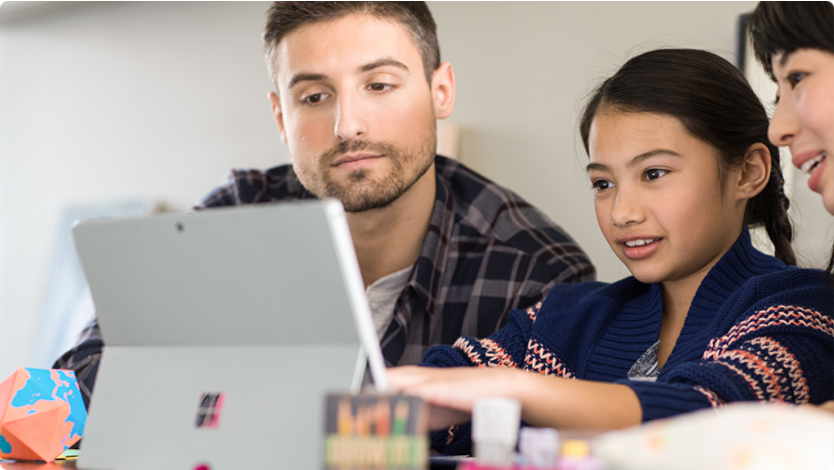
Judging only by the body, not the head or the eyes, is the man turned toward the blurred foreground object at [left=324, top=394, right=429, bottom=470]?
yes

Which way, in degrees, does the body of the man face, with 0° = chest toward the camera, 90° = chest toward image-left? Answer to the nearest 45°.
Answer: approximately 0°

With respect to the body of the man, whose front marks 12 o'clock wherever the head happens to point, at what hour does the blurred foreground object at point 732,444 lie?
The blurred foreground object is roughly at 12 o'clock from the man.

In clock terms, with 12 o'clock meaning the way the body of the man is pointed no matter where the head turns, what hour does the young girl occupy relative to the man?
The young girl is roughly at 11 o'clock from the man.

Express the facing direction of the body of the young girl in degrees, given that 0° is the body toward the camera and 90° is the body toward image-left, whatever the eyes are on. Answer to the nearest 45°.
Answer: approximately 45°

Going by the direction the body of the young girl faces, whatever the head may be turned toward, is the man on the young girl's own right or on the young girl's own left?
on the young girl's own right
